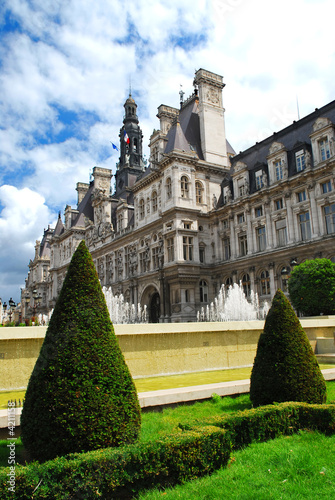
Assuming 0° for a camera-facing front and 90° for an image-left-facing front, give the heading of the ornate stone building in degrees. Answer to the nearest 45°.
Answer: approximately 45°

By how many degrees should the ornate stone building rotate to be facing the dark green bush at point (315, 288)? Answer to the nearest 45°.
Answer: approximately 45° to its left

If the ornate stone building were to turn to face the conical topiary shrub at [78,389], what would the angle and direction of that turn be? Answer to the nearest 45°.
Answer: approximately 45° to its left

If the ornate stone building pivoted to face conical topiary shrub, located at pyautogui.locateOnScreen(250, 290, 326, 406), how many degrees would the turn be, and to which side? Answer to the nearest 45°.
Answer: approximately 45° to its left

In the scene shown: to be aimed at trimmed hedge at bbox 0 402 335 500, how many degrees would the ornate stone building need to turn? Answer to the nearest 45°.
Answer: approximately 45° to its left

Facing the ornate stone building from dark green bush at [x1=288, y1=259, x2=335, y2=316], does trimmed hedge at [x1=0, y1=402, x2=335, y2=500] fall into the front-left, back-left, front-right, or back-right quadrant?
back-left
